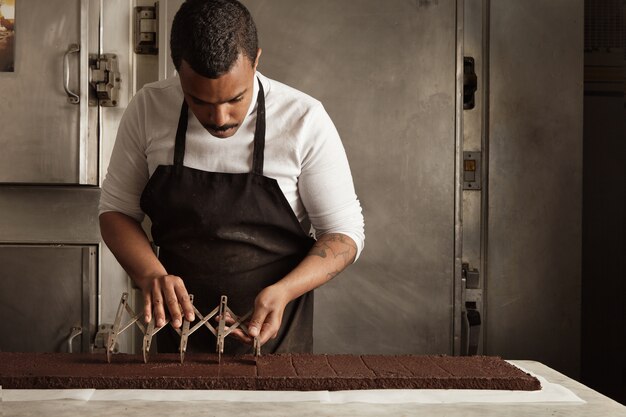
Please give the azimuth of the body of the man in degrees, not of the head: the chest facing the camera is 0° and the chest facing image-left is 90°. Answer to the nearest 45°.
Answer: approximately 0°
